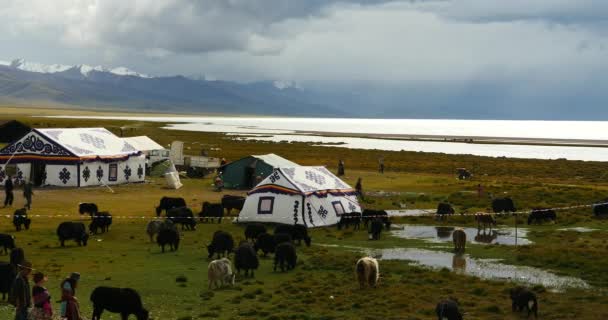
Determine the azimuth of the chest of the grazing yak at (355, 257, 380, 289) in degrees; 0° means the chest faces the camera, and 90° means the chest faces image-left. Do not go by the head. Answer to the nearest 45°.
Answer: approximately 180°

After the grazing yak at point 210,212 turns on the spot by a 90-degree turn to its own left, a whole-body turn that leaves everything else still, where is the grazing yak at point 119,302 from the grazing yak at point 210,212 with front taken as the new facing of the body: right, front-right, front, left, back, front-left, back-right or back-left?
front

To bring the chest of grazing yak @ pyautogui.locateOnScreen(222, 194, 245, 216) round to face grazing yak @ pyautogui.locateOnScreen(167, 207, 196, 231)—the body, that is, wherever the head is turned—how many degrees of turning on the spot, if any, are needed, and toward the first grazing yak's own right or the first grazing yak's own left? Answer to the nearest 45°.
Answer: approximately 45° to the first grazing yak's own left

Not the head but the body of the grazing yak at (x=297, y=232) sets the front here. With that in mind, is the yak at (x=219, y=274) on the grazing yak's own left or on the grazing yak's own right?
on the grazing yak's own right

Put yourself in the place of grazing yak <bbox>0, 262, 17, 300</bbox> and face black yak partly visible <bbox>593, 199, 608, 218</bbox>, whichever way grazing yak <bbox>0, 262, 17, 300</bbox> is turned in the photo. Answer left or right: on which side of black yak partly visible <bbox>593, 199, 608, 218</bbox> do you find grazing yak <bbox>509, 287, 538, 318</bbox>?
right

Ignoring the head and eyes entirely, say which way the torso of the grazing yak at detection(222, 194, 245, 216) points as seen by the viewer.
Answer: to the viewer's left

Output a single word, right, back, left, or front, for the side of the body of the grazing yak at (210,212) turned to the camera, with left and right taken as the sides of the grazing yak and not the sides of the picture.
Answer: left

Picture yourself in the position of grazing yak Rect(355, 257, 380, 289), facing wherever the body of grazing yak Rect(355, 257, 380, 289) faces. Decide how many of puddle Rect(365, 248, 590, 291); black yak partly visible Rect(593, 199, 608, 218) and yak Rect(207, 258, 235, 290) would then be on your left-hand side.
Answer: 1

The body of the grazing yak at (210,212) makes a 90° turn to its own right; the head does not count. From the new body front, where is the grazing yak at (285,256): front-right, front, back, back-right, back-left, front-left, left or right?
back

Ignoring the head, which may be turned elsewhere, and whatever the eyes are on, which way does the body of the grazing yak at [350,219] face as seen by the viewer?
to the viewer's left

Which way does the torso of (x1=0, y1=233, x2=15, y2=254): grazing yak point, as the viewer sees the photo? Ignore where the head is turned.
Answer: to the viewer's right
